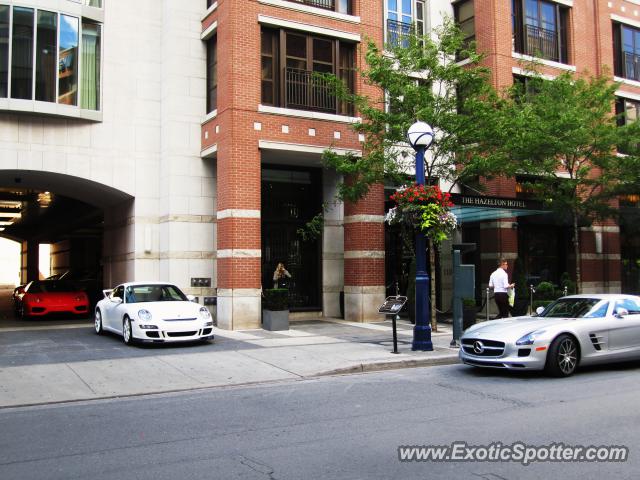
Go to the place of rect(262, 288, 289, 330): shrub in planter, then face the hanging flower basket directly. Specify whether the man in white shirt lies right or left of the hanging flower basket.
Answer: left

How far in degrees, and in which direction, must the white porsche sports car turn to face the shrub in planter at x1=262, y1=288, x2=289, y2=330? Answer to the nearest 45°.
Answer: approximately 90° to its left

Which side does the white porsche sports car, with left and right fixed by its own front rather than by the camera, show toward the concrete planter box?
left

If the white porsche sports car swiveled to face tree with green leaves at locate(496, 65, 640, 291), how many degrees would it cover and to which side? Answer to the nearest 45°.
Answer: approximately 45° to its left

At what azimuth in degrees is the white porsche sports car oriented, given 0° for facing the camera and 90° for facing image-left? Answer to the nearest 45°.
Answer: approximately 315°

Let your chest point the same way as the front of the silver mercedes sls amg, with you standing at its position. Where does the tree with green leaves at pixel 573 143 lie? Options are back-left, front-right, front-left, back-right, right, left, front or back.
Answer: back-right

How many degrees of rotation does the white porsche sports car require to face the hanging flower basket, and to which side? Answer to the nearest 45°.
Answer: approximately 45° to its left

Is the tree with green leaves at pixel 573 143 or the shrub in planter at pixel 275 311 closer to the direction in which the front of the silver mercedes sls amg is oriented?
the shrub in planter
